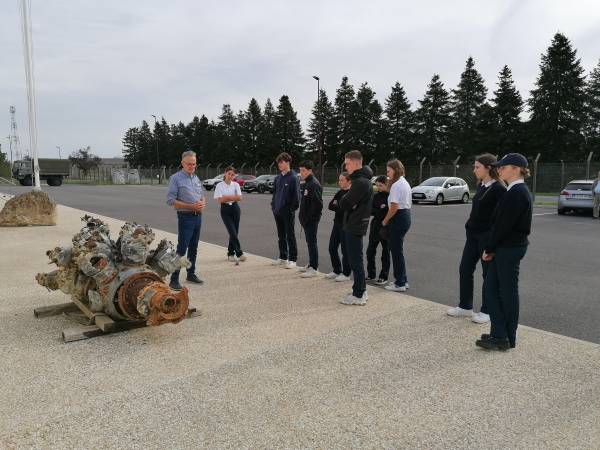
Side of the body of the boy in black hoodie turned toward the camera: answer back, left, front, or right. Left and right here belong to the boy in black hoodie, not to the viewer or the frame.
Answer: left

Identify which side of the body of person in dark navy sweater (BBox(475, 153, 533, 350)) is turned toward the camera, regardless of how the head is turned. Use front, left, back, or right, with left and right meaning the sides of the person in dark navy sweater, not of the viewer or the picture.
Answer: left

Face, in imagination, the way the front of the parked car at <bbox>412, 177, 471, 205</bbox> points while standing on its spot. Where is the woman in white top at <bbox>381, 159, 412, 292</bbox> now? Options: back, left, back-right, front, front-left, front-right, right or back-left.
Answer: front-left

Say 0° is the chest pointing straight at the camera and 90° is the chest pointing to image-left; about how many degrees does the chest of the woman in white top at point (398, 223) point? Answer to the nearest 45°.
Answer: approximately 90°

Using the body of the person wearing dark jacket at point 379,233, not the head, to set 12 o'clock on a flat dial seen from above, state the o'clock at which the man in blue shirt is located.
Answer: The man in blue shirt is roughly at 1 o'clock from the person wearing dark jacket.

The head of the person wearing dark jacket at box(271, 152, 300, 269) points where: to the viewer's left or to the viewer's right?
to the viewer's left

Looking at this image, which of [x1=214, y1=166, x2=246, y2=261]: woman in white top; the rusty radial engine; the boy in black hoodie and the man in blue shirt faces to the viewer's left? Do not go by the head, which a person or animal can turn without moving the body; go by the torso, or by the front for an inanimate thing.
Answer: the boy in black hoodie

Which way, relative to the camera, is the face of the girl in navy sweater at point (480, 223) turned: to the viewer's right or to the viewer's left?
to the viewer's left

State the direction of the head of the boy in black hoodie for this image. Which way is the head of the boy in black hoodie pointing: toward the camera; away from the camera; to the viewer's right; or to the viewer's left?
to the viewer's left

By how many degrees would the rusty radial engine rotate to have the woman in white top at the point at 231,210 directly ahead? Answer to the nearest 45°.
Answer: approximately 90° to its left
